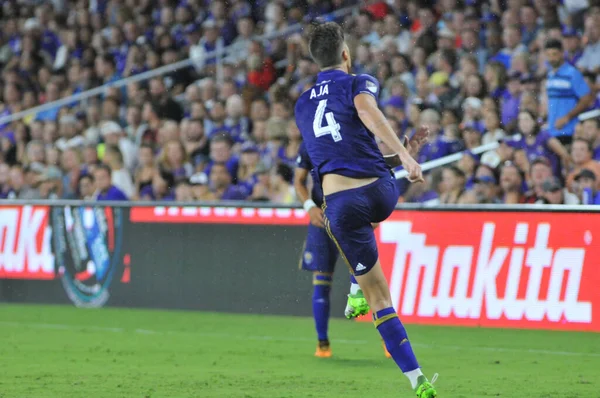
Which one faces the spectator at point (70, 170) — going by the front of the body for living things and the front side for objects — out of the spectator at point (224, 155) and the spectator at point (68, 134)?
the spectator at point (68, 134)

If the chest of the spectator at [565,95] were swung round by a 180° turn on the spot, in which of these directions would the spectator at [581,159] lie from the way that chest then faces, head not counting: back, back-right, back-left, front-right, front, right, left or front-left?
back-right

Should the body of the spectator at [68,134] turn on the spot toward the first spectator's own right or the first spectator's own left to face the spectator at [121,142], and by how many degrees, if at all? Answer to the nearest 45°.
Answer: approximately 45° to the first spectator's own left

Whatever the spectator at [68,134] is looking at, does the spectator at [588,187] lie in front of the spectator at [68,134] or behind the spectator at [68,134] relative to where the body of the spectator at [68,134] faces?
in front

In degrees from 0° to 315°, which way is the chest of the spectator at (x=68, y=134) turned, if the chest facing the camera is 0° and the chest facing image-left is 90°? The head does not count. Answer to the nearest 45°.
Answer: approximately 0°

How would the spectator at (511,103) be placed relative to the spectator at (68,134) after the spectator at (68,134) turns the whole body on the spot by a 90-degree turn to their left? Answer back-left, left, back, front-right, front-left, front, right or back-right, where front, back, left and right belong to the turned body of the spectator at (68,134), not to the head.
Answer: front-right

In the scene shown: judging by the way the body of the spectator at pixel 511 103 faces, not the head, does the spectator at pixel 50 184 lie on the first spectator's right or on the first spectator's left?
on the first spectator's right

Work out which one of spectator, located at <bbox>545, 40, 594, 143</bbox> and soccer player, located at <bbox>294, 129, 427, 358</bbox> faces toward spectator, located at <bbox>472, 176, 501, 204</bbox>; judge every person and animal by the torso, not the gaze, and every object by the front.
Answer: spectator, located at <bbox>545, 40, 594, 143</bbox>

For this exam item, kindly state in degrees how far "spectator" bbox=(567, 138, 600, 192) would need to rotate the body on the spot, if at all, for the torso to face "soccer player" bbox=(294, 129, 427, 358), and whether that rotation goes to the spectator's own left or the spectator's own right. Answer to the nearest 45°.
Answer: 0° — they already face them

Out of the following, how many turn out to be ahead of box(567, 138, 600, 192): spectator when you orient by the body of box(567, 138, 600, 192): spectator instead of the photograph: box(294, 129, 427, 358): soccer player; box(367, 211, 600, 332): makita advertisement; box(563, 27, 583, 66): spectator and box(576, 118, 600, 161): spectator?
2

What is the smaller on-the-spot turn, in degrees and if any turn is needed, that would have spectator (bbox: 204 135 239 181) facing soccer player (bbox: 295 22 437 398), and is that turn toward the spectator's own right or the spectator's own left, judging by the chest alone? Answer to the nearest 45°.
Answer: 0° — they already face them

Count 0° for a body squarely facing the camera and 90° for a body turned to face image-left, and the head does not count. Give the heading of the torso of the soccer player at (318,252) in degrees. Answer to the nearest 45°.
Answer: approximately 0°
